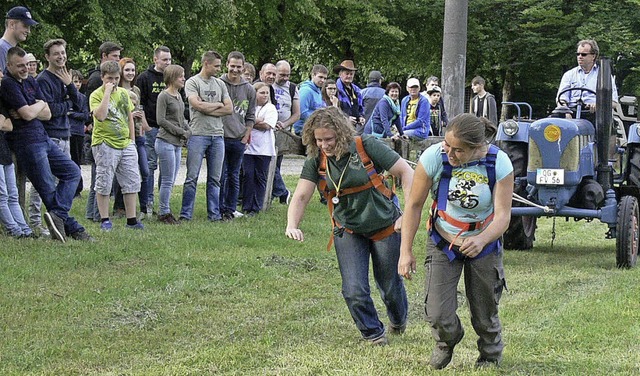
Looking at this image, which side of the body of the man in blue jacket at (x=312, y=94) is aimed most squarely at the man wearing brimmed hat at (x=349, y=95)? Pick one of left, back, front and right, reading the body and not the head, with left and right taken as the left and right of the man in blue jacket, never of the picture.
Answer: left

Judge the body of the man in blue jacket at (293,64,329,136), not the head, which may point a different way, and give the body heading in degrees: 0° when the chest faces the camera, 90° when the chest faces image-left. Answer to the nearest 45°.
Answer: approximately 315°

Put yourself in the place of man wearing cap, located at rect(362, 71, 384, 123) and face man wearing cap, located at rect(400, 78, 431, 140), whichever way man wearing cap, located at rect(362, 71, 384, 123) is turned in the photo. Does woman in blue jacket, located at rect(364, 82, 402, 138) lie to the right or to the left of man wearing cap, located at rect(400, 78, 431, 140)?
right
